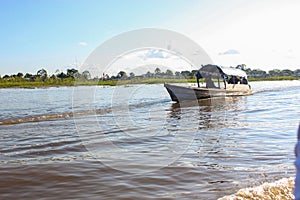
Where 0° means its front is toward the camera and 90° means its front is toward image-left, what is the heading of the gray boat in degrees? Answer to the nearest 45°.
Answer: approximately 45°
